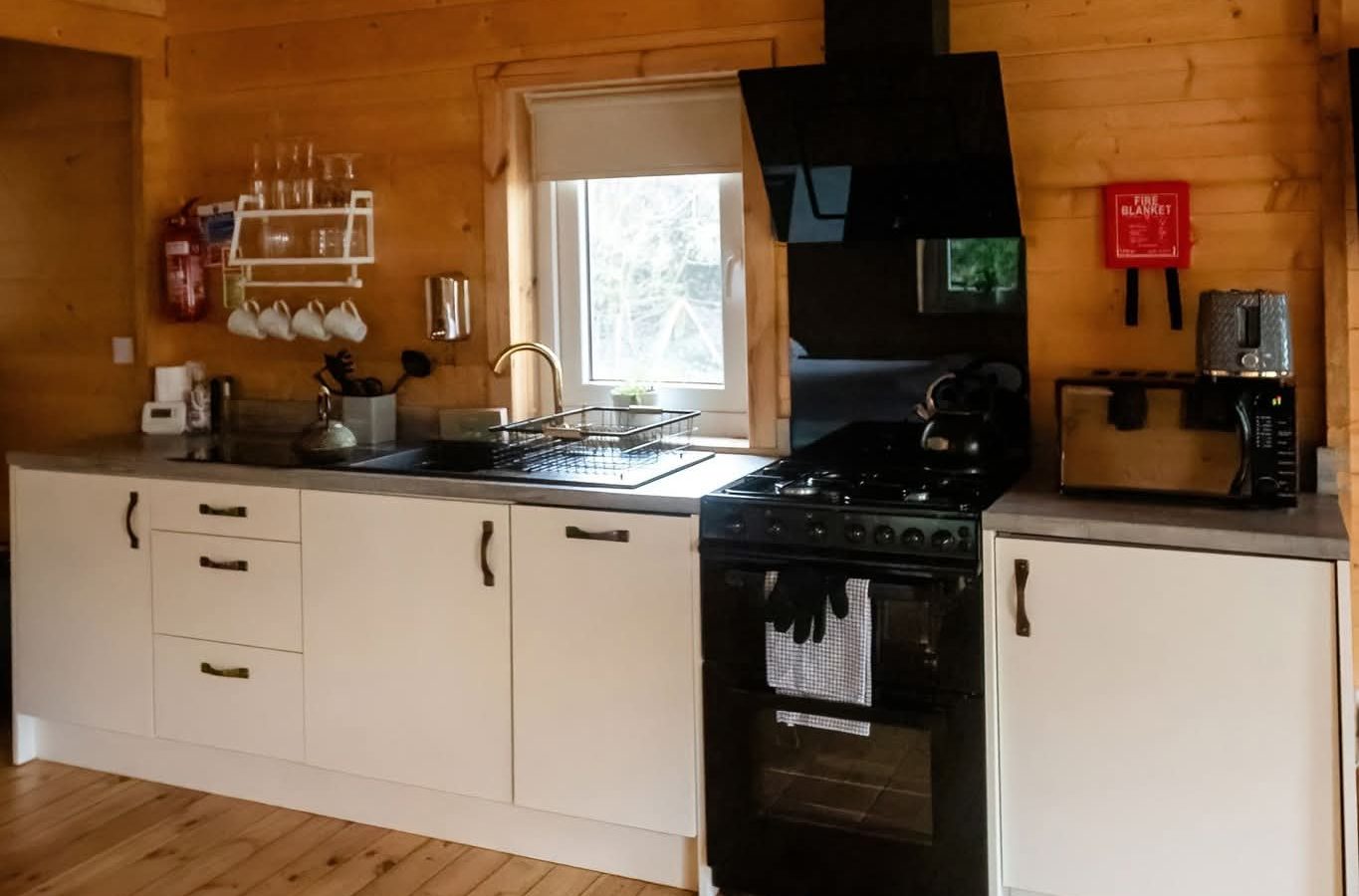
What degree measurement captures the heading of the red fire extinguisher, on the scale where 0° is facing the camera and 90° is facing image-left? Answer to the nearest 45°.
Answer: approximately 45°

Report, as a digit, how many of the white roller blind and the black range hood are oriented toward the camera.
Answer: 2

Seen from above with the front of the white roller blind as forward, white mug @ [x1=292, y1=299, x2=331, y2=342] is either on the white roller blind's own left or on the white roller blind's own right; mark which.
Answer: on the white roller blind's own right

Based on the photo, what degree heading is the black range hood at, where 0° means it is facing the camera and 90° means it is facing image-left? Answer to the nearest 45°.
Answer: approximately 0°
